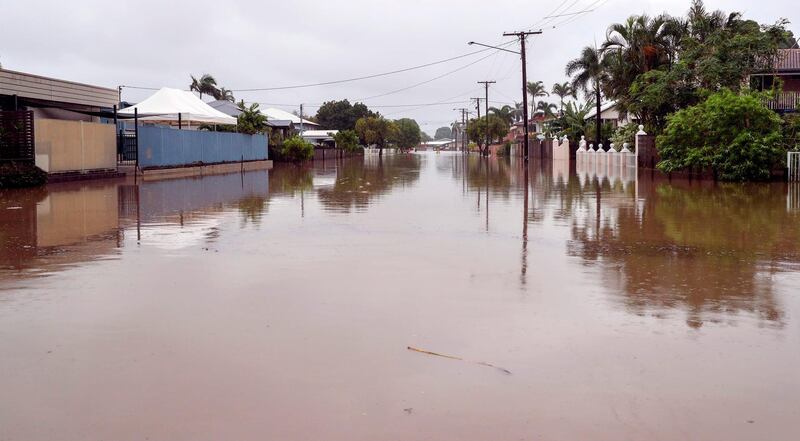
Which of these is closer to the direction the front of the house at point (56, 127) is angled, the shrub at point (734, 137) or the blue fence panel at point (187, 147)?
the shrub

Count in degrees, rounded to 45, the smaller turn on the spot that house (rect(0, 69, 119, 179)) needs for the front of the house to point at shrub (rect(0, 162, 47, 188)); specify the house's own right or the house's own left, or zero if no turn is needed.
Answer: approximately 45° to the house's own right

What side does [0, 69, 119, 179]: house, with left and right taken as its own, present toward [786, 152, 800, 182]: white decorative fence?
front

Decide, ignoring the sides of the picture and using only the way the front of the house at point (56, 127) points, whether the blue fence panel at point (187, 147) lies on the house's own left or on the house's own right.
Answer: on the house's own left

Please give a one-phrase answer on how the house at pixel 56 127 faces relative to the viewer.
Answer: facing the viewer and to the right of the viewer

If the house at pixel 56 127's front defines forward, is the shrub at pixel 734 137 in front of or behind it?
in front
